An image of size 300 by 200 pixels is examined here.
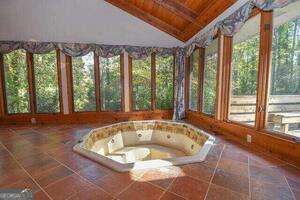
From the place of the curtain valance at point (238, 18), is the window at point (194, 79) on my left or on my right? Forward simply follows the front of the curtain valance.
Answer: on my right

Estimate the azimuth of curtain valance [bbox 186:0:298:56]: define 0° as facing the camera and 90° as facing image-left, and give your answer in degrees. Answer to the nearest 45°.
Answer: approximately 45°

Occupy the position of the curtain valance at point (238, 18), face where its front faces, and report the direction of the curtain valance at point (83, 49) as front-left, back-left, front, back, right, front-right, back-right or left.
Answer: front-right
